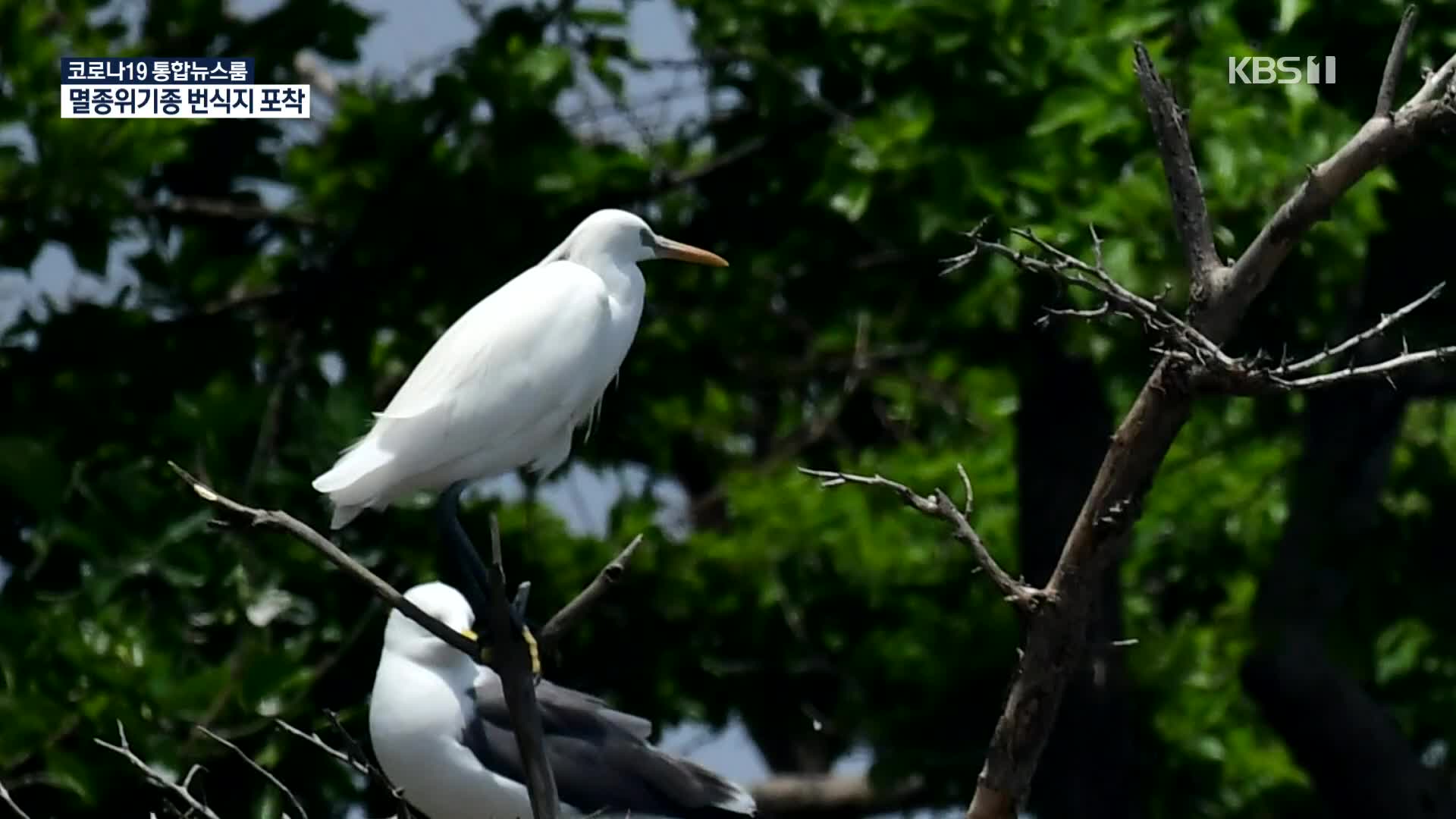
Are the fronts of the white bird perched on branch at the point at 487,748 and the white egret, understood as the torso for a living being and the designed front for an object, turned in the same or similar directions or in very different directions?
very different directions

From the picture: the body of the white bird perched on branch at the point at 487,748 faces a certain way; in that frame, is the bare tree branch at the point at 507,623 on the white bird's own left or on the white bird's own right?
on the white bird's own left

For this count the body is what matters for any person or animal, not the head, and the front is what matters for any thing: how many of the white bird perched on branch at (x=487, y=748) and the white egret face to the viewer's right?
1

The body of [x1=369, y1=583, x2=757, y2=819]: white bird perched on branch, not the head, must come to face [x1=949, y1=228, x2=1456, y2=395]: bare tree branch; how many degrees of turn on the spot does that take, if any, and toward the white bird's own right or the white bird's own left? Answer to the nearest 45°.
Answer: approximately 135° to the white bird's own left

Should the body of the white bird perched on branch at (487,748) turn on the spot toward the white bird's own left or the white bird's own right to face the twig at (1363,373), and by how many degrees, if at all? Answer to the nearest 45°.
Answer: approximately 135° to the white bird's own left

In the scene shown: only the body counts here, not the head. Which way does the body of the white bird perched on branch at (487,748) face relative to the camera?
to the viewer's left

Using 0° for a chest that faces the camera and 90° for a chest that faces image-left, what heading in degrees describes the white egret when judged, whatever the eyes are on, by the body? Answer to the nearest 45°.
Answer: approximately 270°

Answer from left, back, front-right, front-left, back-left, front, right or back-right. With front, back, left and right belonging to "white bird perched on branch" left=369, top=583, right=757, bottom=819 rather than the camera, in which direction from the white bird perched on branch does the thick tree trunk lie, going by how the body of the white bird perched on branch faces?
back-right

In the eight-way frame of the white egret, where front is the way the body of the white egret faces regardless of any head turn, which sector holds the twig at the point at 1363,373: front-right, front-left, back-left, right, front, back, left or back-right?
front-right

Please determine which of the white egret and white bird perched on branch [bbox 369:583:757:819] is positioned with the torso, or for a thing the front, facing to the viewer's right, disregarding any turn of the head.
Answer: the white egret
